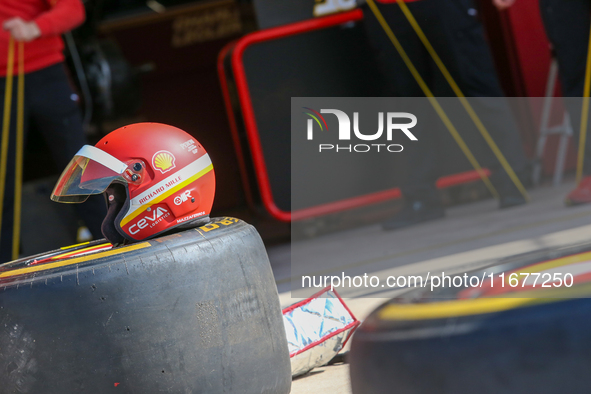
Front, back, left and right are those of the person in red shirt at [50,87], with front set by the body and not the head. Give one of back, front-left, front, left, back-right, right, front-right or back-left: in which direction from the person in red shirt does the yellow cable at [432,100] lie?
back-left

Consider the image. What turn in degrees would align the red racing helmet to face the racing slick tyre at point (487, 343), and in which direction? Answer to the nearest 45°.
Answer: approximately 135° to its left

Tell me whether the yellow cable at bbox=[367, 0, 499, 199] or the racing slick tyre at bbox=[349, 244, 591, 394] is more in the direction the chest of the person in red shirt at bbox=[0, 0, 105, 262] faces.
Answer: the racing slick tyre

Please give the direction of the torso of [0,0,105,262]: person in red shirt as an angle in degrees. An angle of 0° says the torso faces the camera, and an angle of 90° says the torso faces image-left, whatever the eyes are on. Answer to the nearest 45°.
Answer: approximately 45°

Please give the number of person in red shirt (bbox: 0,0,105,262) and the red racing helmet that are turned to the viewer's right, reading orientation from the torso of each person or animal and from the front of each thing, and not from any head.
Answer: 0

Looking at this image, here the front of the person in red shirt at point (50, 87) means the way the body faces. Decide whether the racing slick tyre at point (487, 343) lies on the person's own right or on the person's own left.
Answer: on the person's own left

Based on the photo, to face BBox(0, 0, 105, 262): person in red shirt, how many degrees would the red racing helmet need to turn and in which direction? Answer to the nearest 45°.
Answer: approximately 90° to its right

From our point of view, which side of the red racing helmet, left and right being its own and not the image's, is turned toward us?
left

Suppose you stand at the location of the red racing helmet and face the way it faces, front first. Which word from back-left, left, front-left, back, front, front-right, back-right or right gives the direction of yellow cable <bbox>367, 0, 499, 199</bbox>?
back-right

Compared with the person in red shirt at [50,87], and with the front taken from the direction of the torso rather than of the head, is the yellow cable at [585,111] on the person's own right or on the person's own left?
on the person's own left

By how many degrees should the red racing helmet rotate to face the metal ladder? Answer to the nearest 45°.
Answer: approximately 135° to its right

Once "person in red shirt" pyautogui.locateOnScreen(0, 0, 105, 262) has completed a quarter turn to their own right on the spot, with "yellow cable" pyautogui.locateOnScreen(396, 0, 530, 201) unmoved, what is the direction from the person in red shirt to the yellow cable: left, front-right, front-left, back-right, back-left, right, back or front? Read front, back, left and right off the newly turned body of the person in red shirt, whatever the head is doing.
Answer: back-right

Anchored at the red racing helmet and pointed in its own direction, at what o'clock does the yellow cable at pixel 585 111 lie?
The yellow cable is roughly at 5 o'clock from the red racing helmet.
